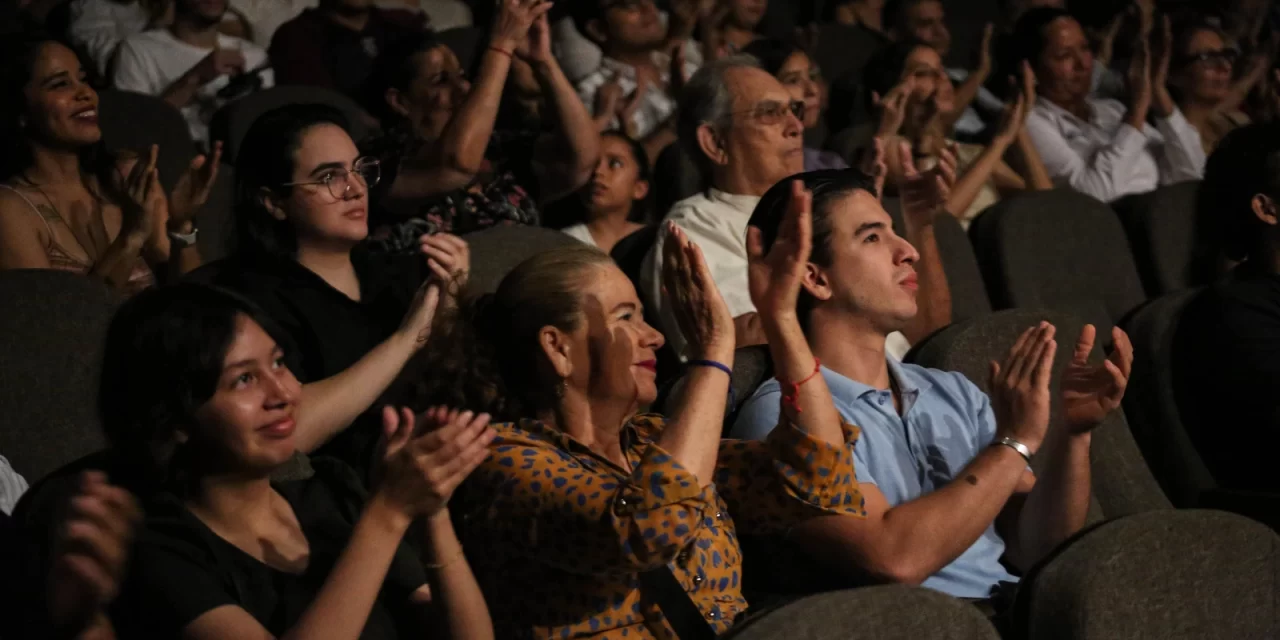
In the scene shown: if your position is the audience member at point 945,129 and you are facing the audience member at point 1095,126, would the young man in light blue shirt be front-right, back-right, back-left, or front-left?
back-right

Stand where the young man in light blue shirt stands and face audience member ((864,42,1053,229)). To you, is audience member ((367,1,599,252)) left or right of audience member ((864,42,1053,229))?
left

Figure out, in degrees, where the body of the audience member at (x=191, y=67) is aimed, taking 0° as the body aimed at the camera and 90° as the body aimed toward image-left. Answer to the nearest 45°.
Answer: approximately 315°

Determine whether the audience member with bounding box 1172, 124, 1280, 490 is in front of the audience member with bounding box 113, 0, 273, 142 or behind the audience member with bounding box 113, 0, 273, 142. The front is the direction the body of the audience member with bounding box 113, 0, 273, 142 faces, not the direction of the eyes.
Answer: in front

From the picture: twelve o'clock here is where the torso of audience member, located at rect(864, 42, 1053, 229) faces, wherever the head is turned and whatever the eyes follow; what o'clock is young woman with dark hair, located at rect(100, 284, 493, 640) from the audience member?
The young woman with dark hair is roughly at 2 o'clock from the audience member.

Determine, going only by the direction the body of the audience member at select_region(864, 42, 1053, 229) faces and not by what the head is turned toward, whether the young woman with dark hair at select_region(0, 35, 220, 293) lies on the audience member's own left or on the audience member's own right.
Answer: on the audience member's own right

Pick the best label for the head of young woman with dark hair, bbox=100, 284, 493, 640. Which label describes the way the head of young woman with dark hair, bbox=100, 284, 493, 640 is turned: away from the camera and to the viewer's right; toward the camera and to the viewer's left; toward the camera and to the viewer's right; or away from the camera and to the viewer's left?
toward the camera and to the viewer's right

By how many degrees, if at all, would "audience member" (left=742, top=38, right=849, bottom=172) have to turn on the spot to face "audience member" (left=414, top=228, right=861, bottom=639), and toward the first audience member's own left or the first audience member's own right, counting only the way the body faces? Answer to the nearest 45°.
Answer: approximately 45° to the first audience member's own right

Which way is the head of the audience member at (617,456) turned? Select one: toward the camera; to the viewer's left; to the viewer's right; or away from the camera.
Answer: to the viewer's right

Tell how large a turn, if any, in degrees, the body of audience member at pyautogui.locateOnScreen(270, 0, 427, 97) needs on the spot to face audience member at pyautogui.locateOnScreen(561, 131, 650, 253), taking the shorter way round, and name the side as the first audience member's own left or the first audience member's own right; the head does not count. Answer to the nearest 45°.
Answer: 0° — they already face them

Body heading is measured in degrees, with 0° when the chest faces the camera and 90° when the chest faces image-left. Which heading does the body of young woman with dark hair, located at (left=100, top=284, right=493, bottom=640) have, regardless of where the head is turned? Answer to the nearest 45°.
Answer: approximately 315°

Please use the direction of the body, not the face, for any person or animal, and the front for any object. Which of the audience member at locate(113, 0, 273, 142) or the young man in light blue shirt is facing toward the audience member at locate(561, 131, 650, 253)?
the audience member at locate(113, 0, 273, 142)

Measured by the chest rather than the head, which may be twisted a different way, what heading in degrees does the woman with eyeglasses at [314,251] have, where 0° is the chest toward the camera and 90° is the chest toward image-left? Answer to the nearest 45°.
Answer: approximately 315°
